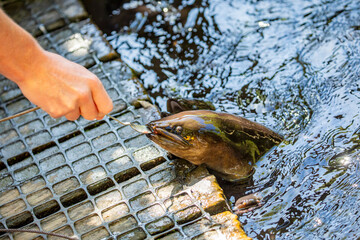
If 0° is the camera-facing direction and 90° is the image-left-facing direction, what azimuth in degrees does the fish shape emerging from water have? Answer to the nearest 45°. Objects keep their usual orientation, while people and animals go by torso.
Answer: approximately 90°
